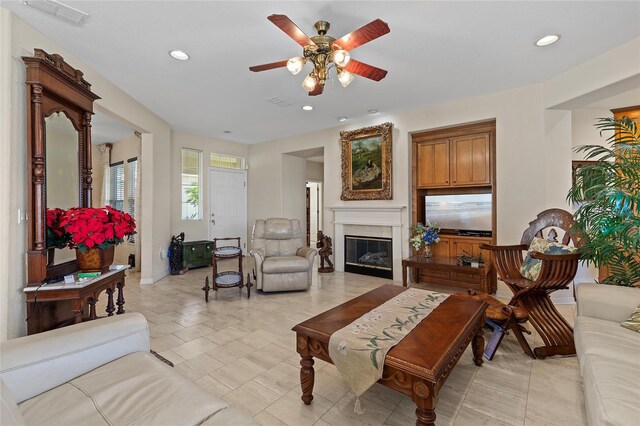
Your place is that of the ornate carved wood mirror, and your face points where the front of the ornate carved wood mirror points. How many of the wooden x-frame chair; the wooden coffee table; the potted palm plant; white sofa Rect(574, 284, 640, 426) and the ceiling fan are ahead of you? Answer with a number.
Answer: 5

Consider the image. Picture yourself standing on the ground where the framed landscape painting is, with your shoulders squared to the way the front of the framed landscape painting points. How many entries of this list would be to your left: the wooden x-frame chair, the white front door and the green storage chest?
1

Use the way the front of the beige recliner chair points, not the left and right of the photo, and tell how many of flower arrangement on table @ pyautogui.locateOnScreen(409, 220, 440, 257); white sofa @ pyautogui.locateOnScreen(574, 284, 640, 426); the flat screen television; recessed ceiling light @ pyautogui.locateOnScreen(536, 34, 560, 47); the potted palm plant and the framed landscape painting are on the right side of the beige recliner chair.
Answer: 0

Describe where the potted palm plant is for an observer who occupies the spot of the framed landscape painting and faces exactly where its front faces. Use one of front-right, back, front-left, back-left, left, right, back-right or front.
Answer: left

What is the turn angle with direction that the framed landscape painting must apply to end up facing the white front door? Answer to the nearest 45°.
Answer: approximately 45° to its right

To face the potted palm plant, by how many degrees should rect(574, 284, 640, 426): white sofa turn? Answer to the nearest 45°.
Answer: approximately 90° to its right

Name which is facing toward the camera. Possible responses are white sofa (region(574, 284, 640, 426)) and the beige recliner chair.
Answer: the beige recliner chair

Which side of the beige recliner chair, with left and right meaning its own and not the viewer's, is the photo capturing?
front

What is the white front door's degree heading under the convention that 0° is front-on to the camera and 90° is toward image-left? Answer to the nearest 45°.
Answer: approximately 315°

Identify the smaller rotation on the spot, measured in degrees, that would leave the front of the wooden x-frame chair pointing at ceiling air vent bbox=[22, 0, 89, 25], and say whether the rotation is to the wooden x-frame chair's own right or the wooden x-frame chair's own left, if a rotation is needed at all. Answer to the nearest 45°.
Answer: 0° — it already faces it

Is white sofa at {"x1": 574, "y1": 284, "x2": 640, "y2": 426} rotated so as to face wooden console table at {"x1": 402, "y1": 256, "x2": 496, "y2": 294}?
no

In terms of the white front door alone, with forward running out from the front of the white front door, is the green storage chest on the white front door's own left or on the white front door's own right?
on the white front door's own right

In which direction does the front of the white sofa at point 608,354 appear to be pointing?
to the viewer's left

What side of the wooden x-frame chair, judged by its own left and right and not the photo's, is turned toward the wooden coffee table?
front

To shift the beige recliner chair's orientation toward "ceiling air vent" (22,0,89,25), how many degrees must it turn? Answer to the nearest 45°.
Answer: approximately 45° to its right

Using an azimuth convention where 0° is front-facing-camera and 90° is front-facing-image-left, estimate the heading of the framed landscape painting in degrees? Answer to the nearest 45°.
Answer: approximately 45°

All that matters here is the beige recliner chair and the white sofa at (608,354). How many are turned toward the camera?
1

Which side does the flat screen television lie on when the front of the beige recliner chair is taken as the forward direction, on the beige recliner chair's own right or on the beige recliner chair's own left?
on the beige recliner chair's own left

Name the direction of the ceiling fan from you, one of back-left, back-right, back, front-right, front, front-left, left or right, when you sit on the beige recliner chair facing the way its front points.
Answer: front

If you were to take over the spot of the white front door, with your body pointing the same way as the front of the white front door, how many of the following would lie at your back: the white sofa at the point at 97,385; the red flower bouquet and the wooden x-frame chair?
0
